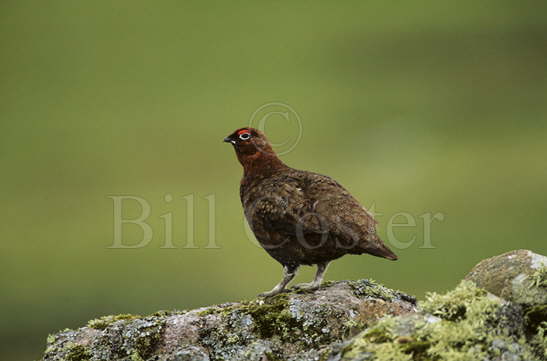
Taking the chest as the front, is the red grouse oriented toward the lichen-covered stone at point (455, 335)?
no

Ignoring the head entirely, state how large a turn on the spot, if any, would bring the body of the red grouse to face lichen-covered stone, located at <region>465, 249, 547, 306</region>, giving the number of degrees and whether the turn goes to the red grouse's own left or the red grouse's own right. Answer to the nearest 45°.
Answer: approximately 135° to the red grouse's own left

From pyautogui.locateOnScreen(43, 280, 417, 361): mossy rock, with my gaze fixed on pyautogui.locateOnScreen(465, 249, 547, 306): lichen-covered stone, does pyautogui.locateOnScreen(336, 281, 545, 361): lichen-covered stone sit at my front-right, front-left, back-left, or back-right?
front-right

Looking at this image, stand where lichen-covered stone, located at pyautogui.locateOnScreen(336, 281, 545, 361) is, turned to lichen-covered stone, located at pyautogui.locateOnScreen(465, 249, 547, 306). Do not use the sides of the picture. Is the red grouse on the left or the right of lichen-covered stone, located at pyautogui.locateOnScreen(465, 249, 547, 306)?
left

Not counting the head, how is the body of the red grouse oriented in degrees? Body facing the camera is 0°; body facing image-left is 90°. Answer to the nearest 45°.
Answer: approximately 90°
